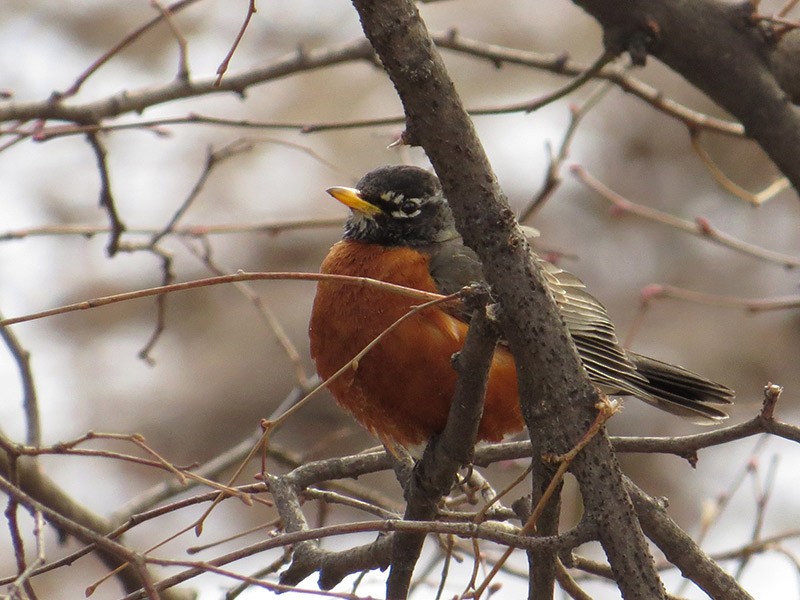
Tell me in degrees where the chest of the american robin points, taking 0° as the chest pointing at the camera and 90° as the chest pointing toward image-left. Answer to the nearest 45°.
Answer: approximately 90°

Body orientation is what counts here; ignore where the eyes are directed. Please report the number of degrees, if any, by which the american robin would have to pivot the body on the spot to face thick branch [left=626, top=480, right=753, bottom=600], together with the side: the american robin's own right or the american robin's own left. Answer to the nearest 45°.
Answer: approximately 135° to the american robin's own left

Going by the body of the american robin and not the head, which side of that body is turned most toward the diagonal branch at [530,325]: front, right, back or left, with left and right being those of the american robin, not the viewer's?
left
